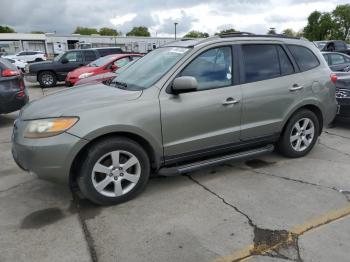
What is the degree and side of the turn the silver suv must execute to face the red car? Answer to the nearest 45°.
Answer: approximately 135° to its right

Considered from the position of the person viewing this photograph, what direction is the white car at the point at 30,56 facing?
facing to the left of the viewer

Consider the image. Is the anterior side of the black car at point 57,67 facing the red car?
no

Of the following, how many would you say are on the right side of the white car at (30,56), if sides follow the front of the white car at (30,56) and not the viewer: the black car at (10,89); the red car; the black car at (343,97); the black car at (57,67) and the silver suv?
0

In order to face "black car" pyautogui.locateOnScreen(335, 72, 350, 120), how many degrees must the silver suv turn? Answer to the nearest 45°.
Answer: approximately 180°

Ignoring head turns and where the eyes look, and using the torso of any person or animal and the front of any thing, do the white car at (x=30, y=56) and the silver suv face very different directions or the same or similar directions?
same or similar directions

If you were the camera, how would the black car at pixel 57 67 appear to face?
facing to the left of the viewer

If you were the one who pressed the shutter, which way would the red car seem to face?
facing the viewer and to the left of the viewer

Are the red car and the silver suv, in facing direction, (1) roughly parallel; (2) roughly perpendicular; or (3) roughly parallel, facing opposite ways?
roughly parallel

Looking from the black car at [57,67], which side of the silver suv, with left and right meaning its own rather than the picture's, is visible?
right

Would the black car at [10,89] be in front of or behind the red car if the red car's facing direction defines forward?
in front

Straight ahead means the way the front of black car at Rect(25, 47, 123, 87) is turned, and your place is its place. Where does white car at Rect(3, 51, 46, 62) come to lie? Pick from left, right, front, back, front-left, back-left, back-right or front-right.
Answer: right

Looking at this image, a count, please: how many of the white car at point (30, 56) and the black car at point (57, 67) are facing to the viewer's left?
2

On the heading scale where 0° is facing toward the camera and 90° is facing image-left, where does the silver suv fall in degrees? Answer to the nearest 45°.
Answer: approximately 45°

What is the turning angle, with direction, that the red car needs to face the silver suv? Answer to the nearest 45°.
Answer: approximately 45° to its left

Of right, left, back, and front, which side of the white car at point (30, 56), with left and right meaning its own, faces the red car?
left

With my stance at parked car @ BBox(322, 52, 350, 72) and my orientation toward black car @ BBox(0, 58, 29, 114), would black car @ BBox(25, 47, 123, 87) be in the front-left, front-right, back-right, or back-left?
front-right
